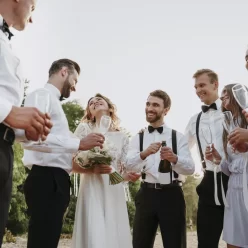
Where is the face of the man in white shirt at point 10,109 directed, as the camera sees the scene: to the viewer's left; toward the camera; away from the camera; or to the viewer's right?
to the viewer's right

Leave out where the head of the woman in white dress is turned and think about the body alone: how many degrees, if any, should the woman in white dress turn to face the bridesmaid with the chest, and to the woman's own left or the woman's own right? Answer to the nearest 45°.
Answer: approximately 45° to the woman's own left

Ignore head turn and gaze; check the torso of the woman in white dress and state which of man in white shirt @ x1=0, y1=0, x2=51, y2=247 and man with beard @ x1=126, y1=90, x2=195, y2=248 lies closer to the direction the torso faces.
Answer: the man in white shirt

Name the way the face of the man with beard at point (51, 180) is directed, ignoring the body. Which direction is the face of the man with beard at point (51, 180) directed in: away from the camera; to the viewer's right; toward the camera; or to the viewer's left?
to the viewer's right

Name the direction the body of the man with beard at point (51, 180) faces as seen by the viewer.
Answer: to the viewer's right

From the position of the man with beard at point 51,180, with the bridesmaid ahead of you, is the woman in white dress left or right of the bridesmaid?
left

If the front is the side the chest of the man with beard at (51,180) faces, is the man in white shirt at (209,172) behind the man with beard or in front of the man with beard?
in front

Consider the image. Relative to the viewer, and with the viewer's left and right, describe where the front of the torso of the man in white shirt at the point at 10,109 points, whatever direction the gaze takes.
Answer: facing to the right of the viewer

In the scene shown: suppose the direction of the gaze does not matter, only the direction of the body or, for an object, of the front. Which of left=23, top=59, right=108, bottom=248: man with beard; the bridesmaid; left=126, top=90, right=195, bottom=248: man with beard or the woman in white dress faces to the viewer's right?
left=23, top=59, right=108, bottom=248: man with beard

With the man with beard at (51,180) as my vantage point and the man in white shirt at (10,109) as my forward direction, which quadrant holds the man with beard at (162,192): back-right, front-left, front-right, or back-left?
back-left

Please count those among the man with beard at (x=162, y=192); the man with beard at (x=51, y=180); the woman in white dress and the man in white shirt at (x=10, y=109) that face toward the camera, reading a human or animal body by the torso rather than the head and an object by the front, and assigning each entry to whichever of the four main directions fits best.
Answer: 2

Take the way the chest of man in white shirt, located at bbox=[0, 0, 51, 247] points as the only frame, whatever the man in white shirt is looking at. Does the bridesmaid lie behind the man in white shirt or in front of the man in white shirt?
in front

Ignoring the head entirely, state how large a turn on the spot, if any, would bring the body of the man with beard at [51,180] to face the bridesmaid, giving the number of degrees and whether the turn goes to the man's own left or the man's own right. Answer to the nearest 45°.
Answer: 0° — they already face them

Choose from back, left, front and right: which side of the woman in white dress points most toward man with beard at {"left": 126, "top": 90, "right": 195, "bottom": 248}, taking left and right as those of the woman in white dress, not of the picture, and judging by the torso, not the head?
left

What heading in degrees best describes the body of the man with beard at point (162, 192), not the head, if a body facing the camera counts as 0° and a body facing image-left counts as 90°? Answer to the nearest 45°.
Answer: approximately 0°

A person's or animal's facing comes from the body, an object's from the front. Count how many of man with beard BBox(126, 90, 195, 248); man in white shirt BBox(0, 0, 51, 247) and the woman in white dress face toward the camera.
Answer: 2

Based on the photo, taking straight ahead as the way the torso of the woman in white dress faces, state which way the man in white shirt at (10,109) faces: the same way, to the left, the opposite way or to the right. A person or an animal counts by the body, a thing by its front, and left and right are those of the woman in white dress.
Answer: to the left
